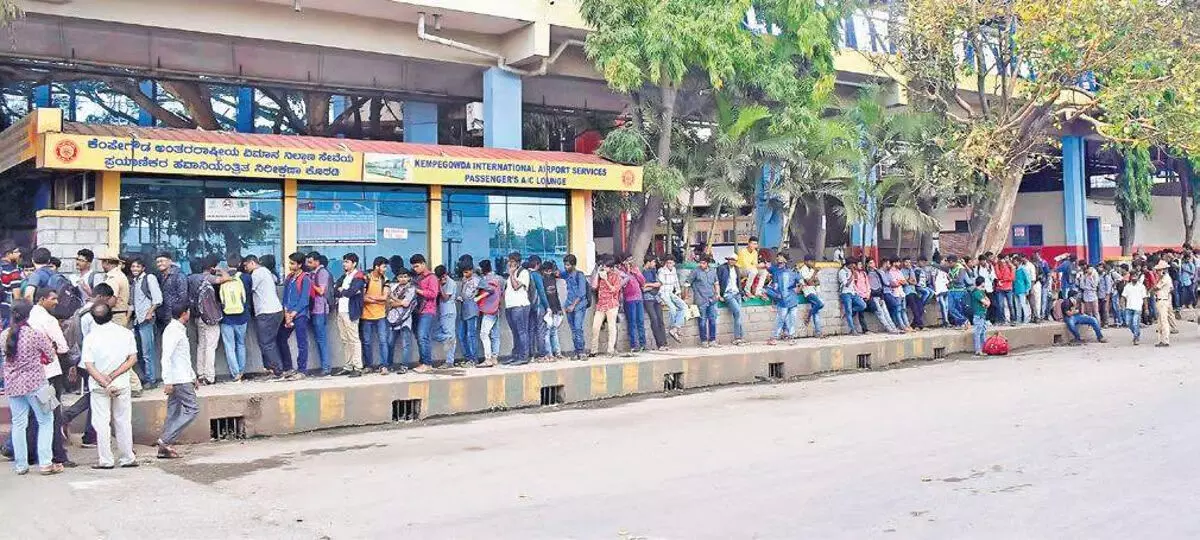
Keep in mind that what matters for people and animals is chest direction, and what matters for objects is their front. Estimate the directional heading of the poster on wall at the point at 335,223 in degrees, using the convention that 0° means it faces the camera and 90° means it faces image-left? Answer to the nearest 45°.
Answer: approximately 0°

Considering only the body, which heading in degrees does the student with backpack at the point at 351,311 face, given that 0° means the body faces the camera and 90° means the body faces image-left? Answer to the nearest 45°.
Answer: approximately 45°

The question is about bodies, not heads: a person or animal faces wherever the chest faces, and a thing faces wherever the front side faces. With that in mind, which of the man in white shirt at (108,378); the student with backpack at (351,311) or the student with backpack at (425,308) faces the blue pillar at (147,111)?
the man in white shirt

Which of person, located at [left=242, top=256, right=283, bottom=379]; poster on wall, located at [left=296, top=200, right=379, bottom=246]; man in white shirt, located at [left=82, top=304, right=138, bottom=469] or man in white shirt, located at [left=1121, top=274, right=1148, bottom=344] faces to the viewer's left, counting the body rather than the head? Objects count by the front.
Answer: the person

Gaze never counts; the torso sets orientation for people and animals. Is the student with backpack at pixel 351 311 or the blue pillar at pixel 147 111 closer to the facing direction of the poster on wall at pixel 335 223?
the student with backpack

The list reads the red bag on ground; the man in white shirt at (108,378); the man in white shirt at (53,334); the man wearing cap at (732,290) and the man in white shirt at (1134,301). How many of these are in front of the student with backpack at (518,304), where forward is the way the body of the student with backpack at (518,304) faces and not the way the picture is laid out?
2

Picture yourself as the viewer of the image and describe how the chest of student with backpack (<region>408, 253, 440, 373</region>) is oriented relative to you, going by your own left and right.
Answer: facing the viewer and to the left of the viewer

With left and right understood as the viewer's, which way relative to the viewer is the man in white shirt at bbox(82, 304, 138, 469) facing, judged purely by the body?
facing away from the viewer

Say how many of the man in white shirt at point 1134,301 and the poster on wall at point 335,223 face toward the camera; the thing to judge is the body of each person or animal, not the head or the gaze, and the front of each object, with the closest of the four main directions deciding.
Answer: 2

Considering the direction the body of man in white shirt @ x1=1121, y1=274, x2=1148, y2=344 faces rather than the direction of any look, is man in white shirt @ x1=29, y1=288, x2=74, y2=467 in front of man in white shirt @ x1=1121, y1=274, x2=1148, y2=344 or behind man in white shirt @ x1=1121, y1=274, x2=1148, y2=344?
in front

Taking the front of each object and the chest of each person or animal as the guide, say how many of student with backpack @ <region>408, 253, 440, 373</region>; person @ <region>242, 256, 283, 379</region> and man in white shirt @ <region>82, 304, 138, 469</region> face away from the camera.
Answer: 1

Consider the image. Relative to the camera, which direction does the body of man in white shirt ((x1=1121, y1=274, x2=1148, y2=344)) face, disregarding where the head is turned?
toward the camera

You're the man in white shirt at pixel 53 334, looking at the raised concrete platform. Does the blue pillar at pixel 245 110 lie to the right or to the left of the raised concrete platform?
left
